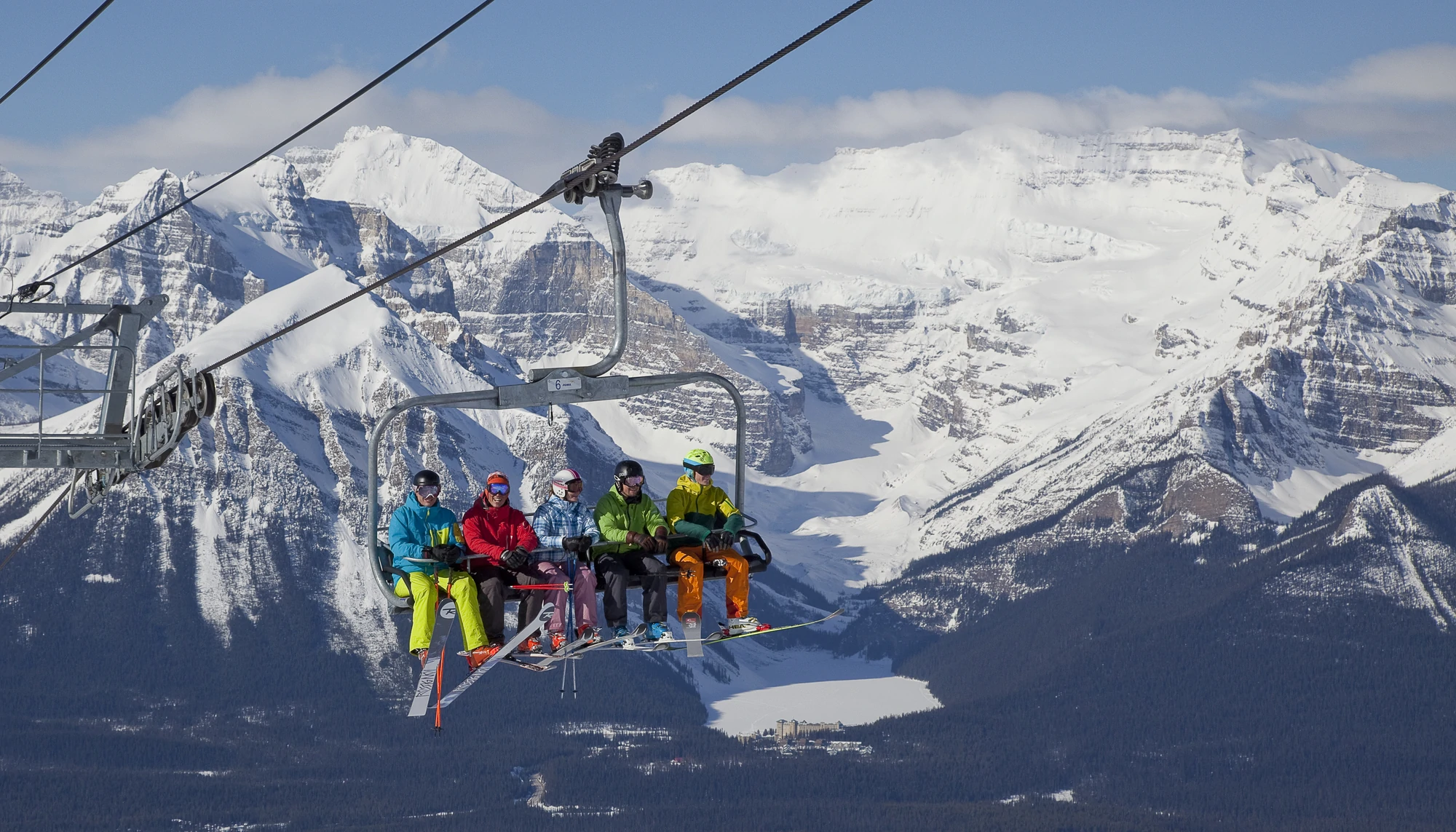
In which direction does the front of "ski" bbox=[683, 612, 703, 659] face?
toward the camera

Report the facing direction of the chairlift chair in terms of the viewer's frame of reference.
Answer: facing the viewer and to the right of the viewer

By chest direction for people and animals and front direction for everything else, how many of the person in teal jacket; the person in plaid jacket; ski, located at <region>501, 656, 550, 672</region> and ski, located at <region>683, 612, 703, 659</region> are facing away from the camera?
0

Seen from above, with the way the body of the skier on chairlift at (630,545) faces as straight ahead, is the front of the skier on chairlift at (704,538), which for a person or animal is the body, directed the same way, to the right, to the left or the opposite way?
the same way

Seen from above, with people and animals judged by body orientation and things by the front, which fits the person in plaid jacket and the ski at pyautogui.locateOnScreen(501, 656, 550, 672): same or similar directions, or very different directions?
same or similar directions

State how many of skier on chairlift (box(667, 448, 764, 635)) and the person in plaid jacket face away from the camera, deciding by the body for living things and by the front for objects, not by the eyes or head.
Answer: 0

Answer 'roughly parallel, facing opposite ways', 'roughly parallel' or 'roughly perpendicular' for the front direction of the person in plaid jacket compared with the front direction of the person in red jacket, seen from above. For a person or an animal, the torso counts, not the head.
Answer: roughly parallel

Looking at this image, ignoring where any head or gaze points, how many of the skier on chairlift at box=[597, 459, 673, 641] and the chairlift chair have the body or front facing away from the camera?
0

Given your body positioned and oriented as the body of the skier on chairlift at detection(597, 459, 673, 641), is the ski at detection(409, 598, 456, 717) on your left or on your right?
on your right

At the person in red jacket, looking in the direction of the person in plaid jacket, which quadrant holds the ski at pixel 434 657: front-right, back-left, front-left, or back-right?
back-right

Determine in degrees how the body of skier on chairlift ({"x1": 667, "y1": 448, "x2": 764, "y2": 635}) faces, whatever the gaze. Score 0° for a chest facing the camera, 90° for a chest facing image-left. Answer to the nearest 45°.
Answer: approximately 315°
